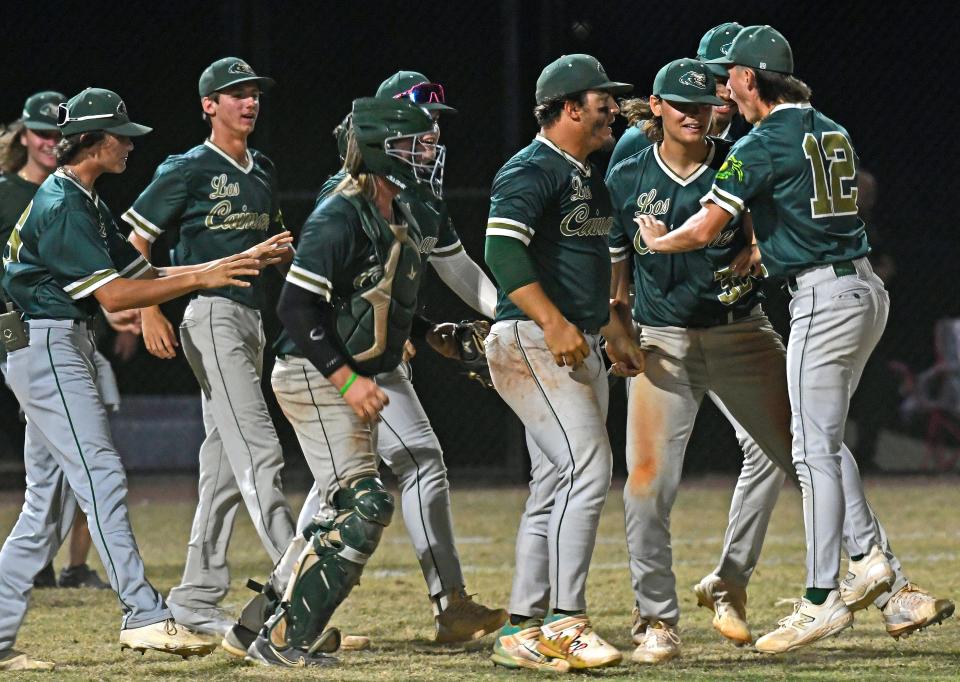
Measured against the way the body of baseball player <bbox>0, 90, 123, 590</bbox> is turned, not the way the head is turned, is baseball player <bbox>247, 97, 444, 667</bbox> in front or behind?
in front

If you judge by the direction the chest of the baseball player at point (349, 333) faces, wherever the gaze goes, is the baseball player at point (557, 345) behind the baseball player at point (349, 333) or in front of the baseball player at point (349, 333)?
in front

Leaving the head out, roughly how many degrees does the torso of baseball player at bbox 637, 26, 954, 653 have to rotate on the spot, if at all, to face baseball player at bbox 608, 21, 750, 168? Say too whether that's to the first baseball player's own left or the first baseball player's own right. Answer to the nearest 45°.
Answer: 0° — they already face them

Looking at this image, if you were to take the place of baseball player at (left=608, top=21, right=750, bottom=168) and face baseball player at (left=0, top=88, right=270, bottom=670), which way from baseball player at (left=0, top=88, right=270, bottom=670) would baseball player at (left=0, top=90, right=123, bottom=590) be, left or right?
right

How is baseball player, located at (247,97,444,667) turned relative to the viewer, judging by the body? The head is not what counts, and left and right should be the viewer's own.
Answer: facing to the right of the viewer

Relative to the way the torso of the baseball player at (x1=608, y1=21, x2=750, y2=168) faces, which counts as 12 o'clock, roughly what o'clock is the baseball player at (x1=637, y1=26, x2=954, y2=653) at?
the baseball player at (x1=637, y1=26, x2=954, y2=653) is roughly at 10 o'clock from the baseball player at (x1=608, y1=21, x2=750, y2=168).

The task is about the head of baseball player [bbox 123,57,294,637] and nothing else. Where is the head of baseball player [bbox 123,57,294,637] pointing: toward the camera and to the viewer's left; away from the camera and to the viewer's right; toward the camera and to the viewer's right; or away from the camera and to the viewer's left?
toward the camera and to the viewer's right

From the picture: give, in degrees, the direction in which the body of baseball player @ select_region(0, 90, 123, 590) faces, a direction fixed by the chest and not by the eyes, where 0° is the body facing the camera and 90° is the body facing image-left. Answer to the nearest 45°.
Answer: approximately 315°

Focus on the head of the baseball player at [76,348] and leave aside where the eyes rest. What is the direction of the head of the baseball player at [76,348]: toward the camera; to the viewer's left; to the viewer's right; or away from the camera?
to the viewer's right
